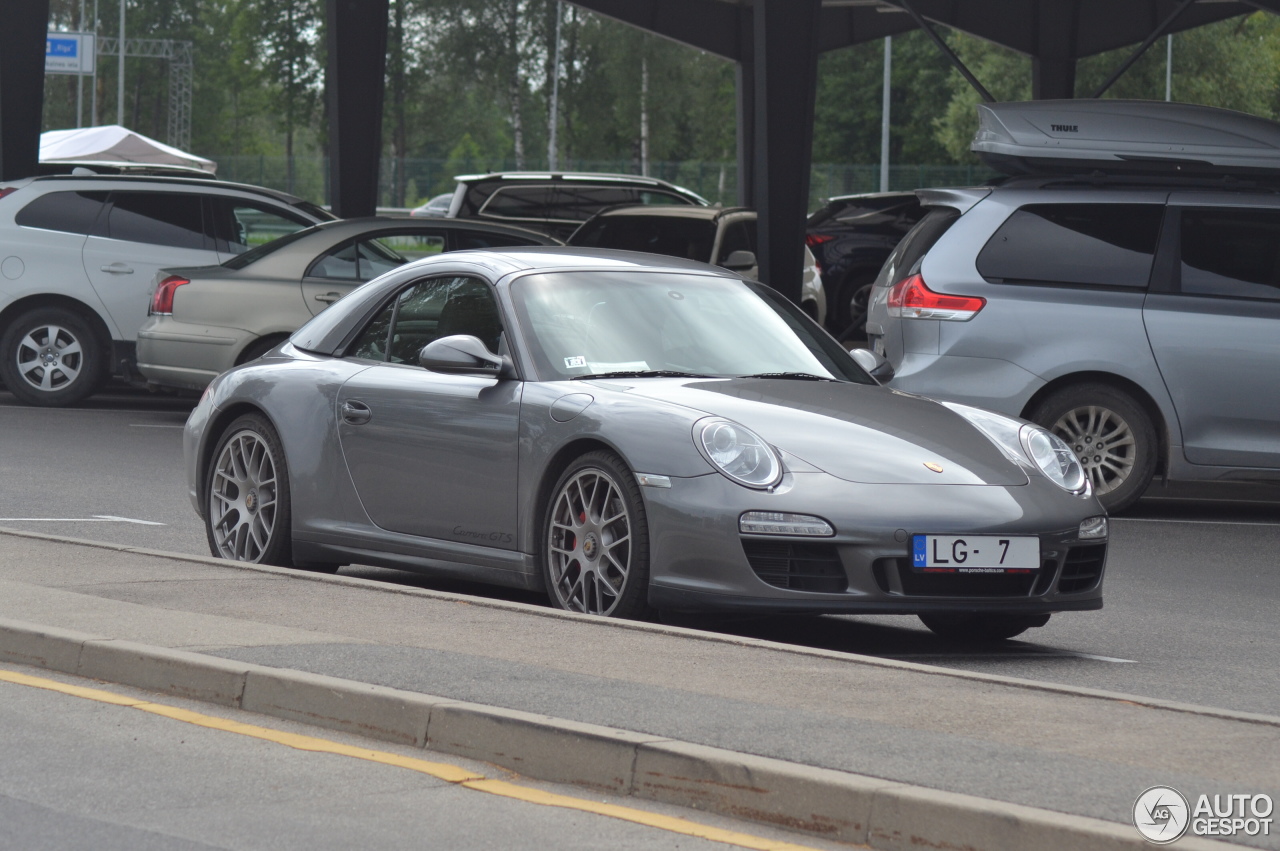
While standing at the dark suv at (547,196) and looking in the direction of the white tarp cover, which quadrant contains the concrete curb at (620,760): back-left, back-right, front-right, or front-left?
back-left

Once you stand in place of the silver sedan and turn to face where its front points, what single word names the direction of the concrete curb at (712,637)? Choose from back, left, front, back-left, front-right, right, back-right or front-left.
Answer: right

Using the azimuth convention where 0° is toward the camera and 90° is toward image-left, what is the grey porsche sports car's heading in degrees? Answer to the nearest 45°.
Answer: approximately 315°

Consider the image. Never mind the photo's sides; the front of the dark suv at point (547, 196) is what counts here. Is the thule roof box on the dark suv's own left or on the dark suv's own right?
on the dark suv's own right

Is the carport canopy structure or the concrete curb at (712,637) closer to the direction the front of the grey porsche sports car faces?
the concrete curb

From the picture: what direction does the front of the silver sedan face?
to the viewer's right

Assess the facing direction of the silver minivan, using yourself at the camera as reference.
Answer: facing to the right of the viewer

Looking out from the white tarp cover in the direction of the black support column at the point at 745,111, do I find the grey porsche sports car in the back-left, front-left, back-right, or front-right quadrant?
front-right

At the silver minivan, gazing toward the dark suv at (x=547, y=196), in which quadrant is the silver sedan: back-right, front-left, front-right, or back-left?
front-left
